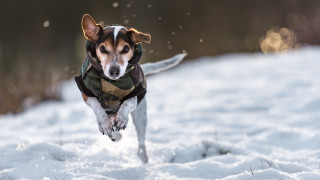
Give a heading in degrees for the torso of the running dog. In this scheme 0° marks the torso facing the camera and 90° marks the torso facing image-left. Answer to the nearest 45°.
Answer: approximately 0°
